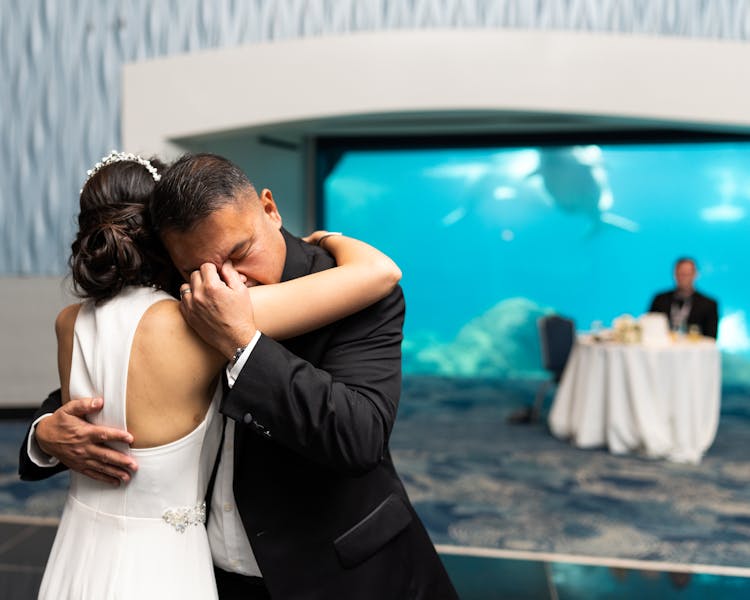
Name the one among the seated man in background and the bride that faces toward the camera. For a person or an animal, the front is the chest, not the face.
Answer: the seated man in background

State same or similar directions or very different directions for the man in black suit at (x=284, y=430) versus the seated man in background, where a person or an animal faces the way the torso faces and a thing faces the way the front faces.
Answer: same or similar directions

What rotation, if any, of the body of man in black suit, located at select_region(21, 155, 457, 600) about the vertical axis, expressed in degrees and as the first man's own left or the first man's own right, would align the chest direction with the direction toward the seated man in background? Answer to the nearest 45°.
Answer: approximately 180°

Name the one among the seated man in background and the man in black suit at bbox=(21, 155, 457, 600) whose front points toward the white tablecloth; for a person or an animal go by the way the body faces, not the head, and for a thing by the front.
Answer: the seated man in background

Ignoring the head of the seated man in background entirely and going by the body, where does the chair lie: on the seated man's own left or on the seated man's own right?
on the seated man's own right

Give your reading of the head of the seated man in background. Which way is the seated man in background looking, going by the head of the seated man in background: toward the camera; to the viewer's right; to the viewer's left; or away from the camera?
toward the camera

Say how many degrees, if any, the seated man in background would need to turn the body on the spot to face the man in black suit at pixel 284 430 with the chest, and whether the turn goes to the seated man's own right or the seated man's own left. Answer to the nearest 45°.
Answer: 0° — they already face them

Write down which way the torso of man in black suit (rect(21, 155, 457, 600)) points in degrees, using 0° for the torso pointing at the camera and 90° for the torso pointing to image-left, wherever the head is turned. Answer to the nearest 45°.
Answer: approximately 45°

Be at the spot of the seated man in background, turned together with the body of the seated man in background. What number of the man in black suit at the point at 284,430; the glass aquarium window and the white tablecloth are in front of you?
2

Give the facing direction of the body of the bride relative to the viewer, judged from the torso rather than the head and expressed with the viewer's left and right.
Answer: facing away from the viewer and to the right of the viewer

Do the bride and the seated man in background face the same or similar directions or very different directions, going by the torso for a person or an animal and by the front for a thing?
very different directions

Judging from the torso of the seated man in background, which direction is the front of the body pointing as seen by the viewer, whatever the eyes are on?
toward the camera

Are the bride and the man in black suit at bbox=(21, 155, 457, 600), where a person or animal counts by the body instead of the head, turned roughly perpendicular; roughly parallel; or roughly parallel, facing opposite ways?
roughly parallel, facing opposite ways

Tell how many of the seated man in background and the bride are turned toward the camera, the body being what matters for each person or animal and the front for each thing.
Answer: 1
